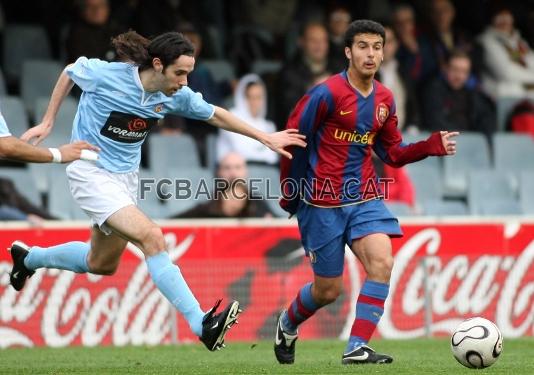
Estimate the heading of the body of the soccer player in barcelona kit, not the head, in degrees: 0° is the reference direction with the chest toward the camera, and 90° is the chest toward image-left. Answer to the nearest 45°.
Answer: approximately 315°

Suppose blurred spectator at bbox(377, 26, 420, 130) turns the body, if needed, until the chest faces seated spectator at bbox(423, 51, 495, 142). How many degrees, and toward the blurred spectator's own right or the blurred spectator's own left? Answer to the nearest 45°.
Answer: approximately 90° to the blurred spectator's own left

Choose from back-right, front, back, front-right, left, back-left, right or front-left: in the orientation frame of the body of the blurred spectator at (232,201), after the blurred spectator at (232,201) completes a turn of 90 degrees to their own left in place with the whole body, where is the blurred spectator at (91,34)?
back-left
